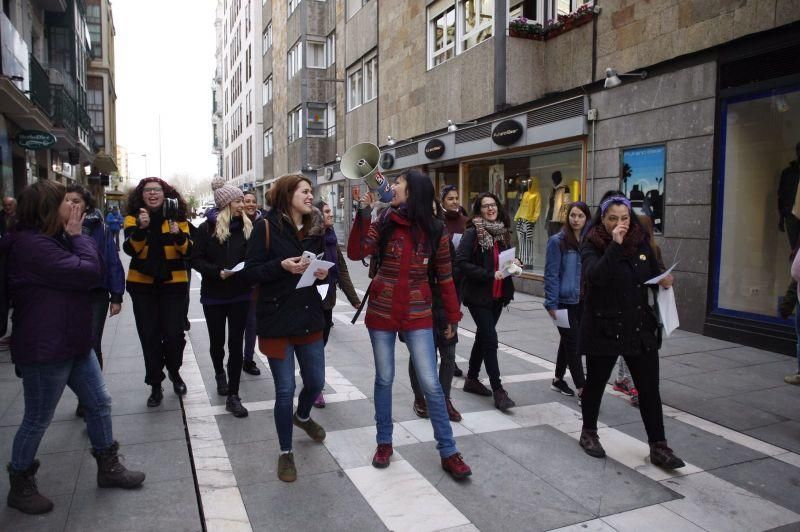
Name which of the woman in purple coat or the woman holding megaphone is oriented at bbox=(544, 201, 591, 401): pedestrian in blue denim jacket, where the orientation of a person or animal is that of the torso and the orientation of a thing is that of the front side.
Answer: the woman in purple coat

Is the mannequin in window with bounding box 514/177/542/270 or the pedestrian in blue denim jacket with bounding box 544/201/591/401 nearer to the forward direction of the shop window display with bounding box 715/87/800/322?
the pedestrian in blue denim jacket

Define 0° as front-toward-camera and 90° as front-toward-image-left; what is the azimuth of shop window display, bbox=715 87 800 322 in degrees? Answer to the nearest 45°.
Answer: approximately 45°

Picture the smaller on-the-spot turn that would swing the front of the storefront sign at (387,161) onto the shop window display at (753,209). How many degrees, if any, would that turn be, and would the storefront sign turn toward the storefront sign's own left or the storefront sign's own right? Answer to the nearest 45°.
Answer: approximately 90° to the storefront sign's own left

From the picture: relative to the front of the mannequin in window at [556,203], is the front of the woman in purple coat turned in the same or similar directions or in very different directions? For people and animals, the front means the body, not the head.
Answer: very different directions

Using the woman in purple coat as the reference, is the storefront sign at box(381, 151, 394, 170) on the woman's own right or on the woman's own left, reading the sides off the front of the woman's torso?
on the woman's own left
